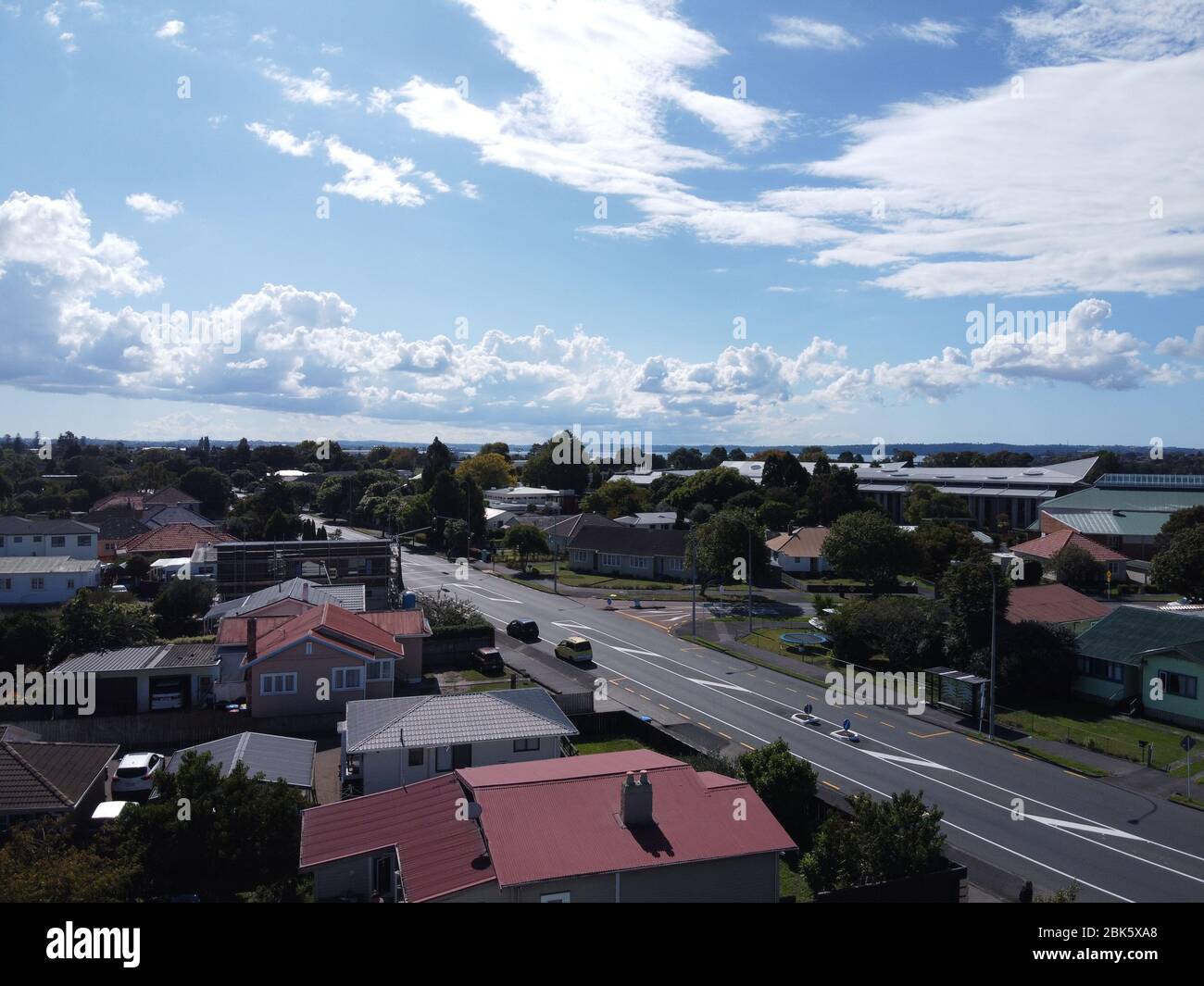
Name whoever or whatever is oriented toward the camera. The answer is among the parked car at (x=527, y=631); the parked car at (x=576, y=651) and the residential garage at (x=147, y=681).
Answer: the residential garage

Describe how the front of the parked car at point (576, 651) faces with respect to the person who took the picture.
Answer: facing away from the viewer and to the left of the viewer

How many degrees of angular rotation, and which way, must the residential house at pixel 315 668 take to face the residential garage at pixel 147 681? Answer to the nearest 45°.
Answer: approximately 135° to its right

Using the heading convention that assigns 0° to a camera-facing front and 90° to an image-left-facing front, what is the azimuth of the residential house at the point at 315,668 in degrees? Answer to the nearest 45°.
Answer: approximately 0°

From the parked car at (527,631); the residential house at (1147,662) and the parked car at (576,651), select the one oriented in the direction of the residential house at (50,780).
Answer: the residential house at (1147,662)

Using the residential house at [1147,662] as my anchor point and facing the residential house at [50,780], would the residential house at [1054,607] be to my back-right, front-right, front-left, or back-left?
back-right

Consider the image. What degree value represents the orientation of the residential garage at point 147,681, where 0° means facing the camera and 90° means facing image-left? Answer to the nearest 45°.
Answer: approximately 0°

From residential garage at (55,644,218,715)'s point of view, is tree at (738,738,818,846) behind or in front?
in front

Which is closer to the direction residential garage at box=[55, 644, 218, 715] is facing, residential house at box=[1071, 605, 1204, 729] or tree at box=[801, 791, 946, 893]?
the tree

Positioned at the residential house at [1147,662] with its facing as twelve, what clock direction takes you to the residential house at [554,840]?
the residential house at [554,840] is roughly at 11 o'clock from the residential house at [1147,662].

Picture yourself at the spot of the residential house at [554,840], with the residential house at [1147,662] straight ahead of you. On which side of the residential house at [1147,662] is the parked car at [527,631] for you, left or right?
left

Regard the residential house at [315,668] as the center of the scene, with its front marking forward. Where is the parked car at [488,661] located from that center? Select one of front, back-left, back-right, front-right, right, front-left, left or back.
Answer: back-left

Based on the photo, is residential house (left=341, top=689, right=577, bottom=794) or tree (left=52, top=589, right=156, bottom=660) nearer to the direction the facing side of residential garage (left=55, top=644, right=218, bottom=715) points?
the residential house

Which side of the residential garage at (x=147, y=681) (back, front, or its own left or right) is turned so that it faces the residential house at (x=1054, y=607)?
left

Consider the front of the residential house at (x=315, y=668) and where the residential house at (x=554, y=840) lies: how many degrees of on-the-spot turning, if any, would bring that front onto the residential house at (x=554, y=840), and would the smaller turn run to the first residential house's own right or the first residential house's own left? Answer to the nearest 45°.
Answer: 0° — it already faces it
